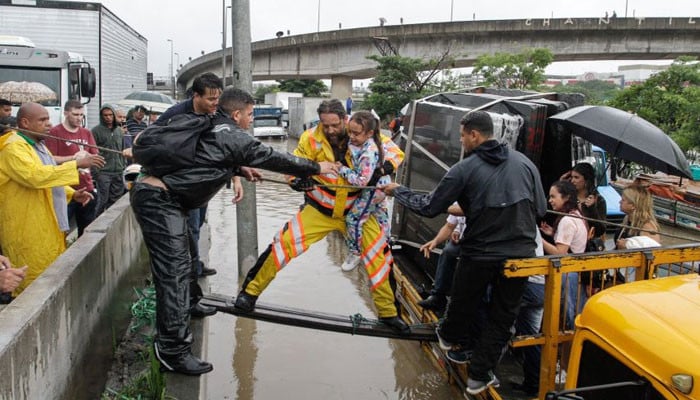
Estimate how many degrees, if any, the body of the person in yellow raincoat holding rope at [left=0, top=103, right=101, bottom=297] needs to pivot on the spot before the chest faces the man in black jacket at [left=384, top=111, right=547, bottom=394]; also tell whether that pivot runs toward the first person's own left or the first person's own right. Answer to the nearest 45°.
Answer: approximately 45° to the first person's own right

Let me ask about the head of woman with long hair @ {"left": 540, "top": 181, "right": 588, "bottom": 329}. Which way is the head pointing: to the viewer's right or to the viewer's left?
to the viewer's left

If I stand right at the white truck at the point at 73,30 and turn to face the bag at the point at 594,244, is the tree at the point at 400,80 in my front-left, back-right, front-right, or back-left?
back-left

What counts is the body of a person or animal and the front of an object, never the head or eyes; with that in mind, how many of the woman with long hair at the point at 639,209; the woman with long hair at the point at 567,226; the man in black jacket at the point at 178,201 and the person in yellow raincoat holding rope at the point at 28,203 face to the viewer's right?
2

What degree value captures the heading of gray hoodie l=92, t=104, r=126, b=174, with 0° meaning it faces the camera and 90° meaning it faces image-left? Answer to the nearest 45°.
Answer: approximately 315°

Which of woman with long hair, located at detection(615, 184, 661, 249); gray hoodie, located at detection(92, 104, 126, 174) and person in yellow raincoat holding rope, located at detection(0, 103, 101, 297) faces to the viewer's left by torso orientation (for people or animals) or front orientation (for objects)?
the woman with long hair

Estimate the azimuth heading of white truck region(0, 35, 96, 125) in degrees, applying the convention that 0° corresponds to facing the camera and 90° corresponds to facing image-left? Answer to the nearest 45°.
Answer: approximately 45°

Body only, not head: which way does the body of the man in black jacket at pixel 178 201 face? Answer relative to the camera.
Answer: to the viewer's right

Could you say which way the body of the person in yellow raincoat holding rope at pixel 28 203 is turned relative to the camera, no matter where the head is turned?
to the viewer's right
